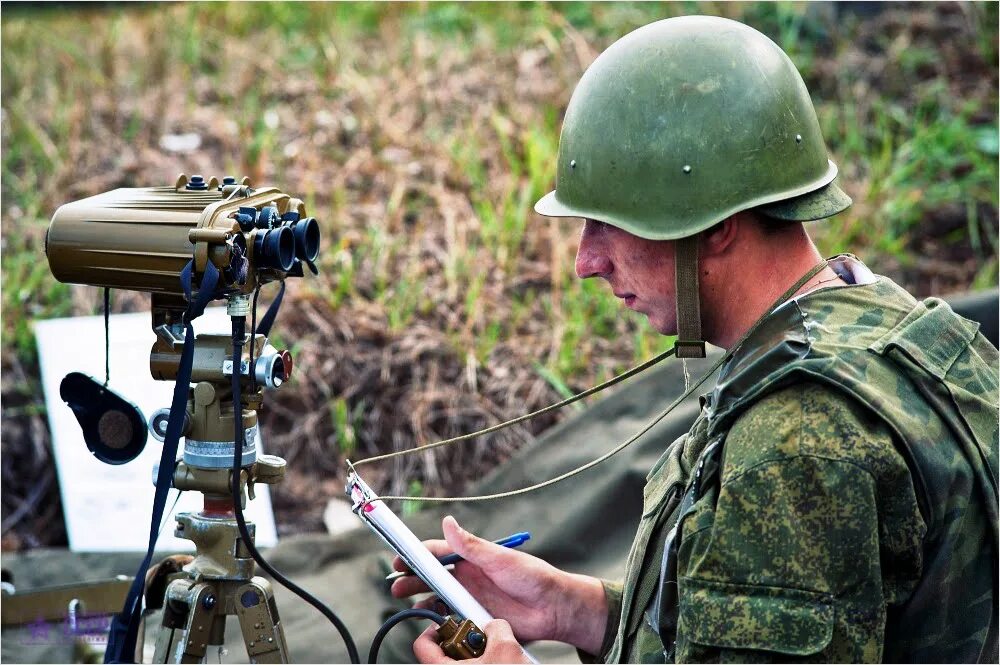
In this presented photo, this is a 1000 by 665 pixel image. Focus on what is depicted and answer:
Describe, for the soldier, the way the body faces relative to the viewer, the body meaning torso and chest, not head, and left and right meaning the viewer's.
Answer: facing to the left of the viewer

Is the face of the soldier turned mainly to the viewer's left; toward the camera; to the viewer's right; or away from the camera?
to the viewer's left

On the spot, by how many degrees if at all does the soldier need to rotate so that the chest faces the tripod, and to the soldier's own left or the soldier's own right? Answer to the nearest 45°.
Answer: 0° — they already face it

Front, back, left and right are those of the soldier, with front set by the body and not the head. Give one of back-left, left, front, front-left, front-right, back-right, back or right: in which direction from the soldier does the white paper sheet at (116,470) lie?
front-right

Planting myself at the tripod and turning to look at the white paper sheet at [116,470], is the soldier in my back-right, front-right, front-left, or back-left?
back-right

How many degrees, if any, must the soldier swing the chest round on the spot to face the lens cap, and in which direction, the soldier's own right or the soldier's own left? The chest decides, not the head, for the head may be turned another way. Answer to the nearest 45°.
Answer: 0° — they already face it
